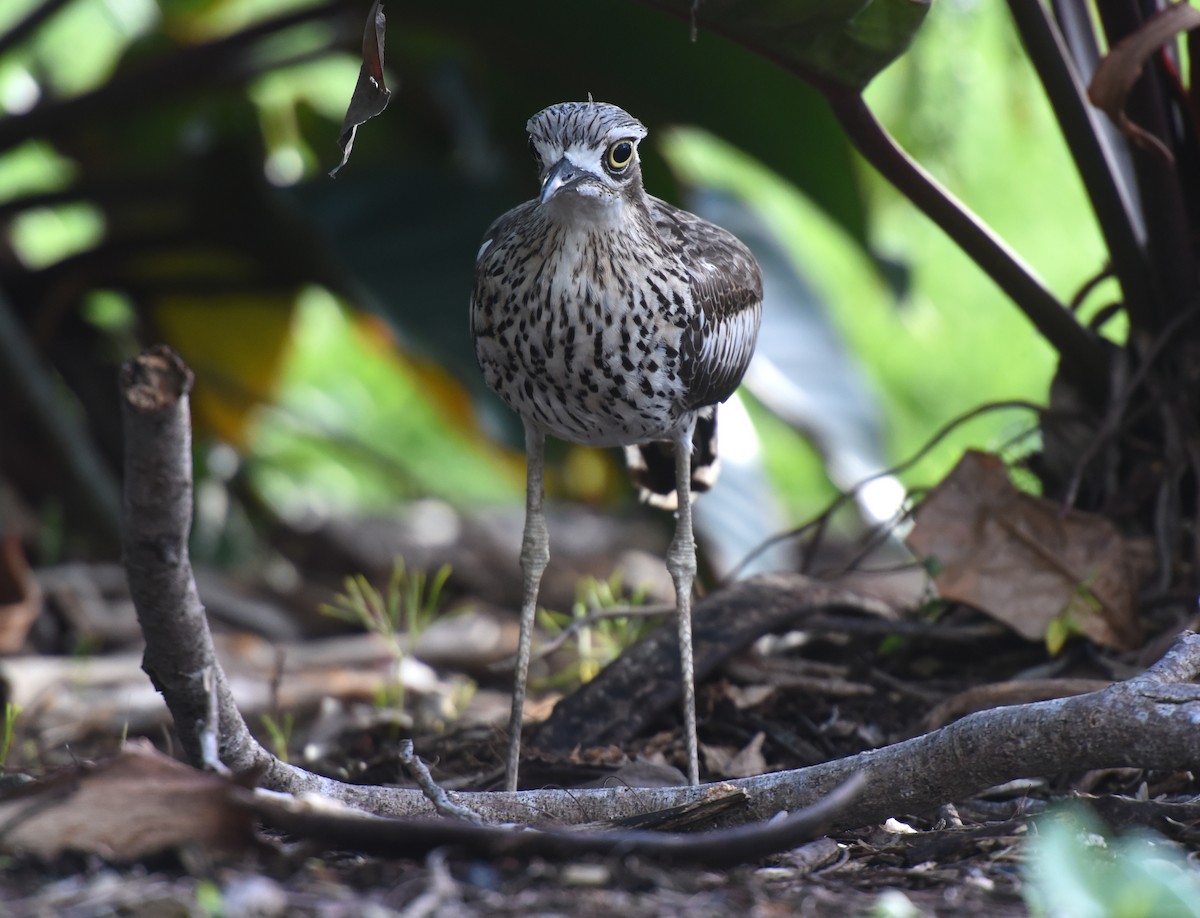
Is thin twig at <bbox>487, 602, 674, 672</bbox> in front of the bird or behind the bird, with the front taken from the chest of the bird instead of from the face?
behind

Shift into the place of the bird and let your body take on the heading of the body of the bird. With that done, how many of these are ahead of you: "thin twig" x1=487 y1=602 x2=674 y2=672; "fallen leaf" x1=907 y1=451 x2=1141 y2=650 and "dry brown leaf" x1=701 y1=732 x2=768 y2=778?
0

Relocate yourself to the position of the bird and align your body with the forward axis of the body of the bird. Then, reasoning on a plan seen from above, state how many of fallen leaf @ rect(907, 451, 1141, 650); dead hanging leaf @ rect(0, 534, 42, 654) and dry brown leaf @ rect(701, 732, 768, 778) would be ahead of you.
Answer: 0

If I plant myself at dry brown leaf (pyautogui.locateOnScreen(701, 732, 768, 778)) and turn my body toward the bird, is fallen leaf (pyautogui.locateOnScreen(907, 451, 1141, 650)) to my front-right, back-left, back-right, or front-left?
back-right

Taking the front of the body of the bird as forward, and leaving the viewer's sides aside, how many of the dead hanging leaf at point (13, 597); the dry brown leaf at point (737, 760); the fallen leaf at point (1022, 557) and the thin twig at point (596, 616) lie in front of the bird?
0

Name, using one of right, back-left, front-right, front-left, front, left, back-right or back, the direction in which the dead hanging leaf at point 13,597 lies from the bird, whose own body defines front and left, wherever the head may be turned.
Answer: back-right

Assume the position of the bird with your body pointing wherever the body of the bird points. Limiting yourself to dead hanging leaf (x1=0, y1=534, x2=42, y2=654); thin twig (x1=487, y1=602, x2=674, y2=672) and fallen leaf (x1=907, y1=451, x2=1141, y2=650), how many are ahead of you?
0

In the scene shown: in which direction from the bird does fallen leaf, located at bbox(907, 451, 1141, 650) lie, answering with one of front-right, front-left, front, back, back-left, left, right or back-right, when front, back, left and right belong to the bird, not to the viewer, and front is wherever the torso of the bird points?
back-left

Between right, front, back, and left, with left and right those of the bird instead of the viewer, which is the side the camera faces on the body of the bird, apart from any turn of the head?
front
